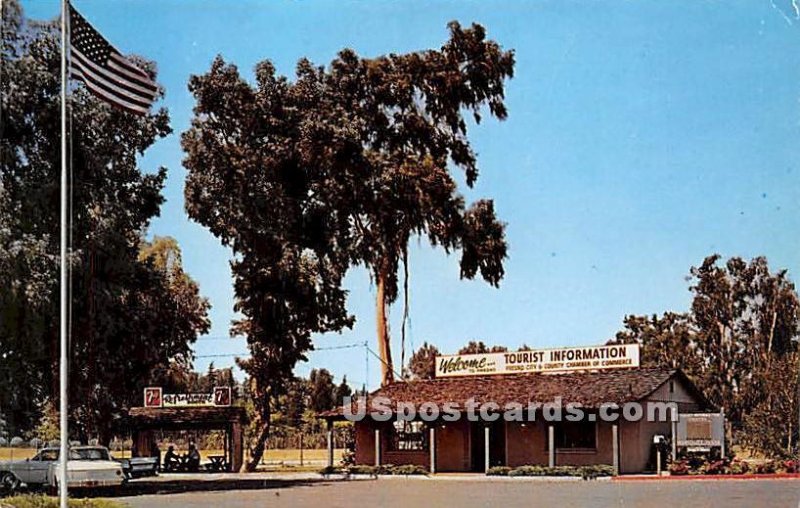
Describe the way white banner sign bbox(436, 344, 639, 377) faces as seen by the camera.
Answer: facing the viewer

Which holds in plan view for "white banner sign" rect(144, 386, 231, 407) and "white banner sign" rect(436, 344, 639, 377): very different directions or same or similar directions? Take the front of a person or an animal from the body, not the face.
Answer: same or similar directions

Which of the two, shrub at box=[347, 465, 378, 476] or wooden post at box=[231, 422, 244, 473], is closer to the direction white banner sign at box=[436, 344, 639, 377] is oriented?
the shrub

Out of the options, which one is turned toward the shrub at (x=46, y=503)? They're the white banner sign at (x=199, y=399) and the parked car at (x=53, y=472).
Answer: the white banner sign

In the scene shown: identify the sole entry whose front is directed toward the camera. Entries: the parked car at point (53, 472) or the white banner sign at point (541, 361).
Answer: the white banner sign

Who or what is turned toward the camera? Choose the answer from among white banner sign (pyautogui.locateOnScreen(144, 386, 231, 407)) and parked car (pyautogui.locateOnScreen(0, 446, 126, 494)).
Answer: the white banner sign

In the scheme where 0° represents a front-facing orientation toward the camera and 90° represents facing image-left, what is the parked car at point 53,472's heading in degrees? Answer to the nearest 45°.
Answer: approximately 135°

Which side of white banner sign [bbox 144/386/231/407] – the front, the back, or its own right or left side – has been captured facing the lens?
front

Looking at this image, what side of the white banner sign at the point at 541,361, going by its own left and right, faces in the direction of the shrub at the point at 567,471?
front
